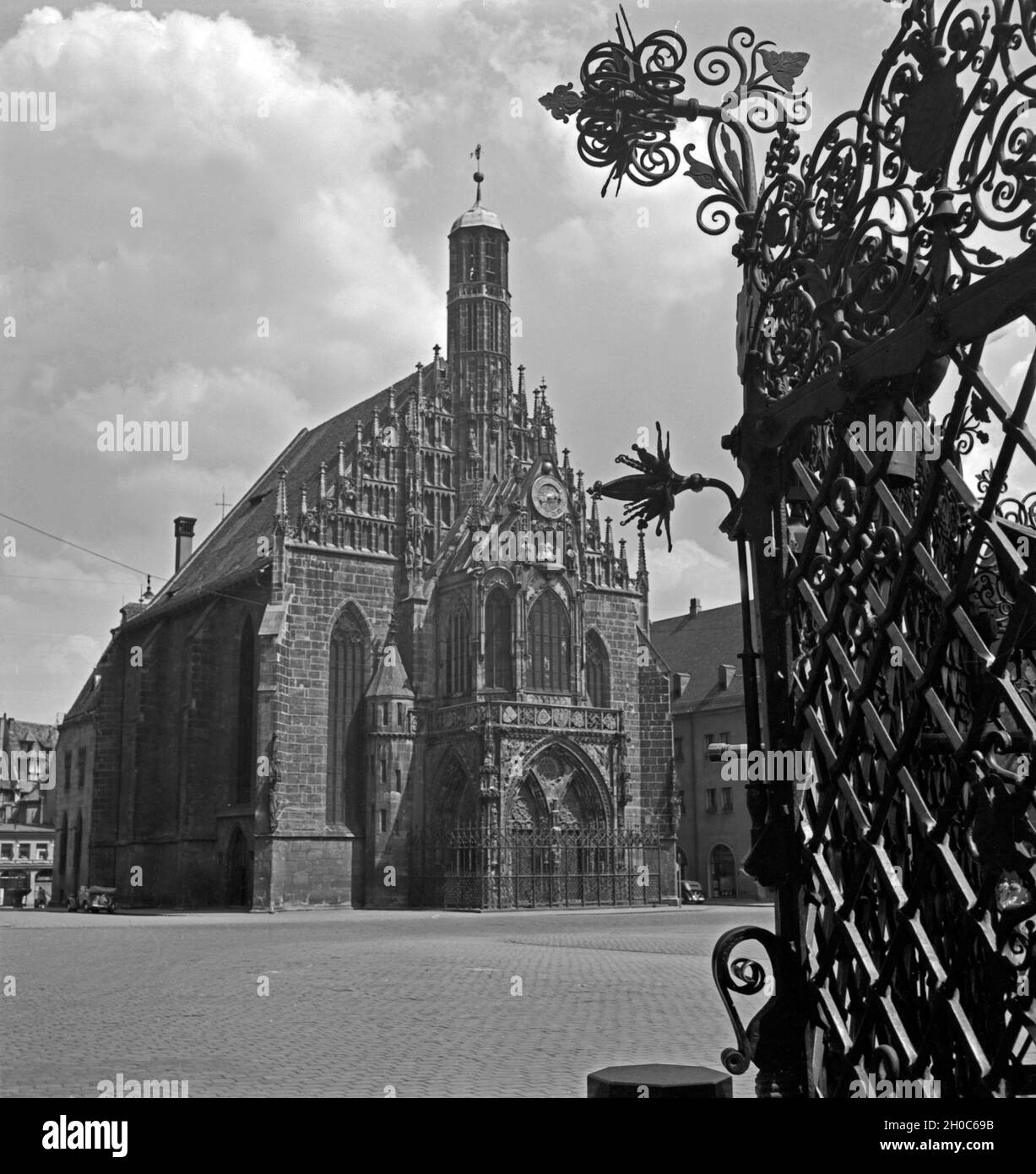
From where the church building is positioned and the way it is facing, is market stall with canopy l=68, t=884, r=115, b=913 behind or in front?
behind

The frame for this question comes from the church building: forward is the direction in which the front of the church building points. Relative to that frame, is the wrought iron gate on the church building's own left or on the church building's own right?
on the church building's own right

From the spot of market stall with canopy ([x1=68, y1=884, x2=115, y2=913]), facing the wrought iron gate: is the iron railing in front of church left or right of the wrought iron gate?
left

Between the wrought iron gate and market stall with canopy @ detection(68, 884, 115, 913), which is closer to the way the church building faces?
the wrought iron gate

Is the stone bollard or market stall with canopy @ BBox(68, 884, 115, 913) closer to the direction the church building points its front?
the stone bollard

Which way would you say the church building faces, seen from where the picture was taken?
facing the viewer and to the right of the viewer

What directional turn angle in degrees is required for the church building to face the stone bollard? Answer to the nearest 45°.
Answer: approximately 45° to its right
